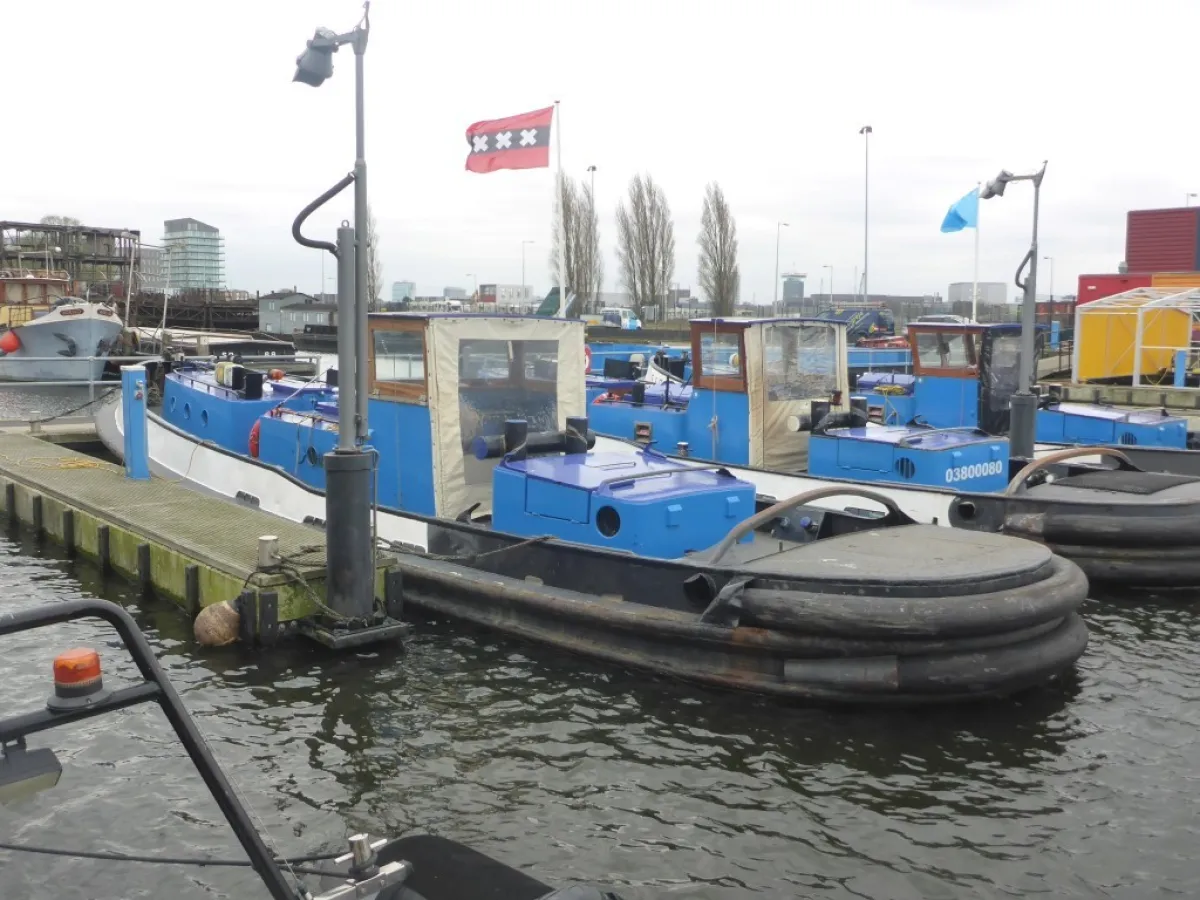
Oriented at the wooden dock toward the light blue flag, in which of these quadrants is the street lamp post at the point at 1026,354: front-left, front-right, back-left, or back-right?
front-right

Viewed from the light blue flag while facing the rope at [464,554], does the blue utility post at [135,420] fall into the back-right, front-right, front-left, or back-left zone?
front-right

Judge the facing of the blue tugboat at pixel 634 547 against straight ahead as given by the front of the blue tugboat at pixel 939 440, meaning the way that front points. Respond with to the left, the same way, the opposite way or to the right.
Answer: the same way
